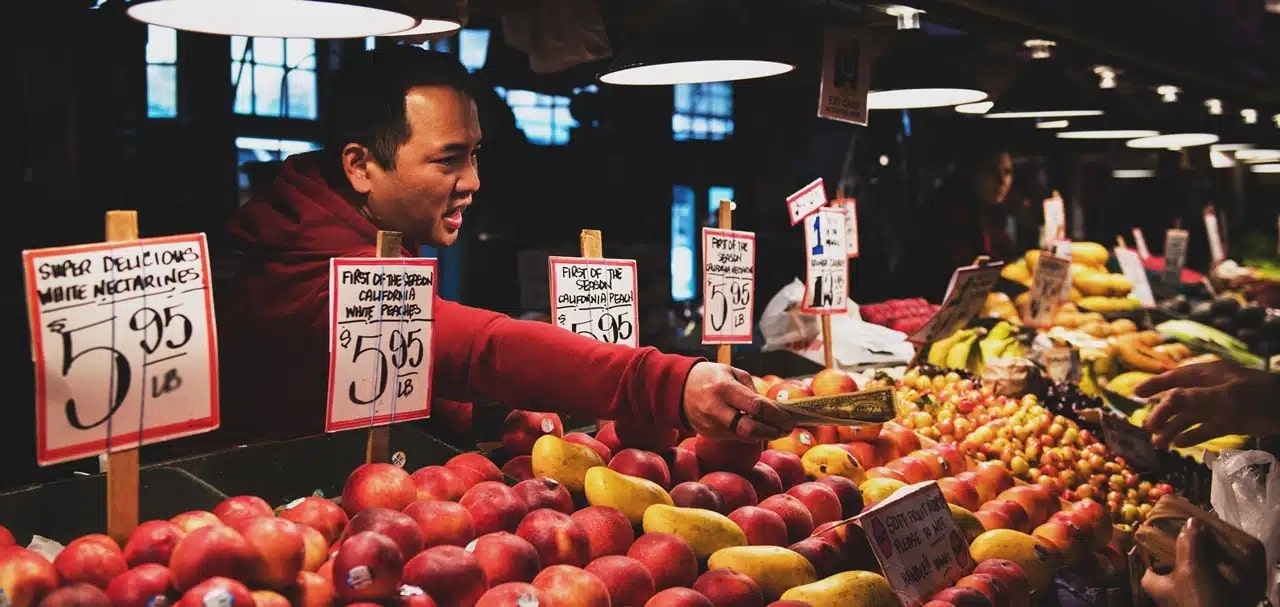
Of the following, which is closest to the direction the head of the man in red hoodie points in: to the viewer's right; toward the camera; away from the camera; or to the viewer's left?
to the viewer's right

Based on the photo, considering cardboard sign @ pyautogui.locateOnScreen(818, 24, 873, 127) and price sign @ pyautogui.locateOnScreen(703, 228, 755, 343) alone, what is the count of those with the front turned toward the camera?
2

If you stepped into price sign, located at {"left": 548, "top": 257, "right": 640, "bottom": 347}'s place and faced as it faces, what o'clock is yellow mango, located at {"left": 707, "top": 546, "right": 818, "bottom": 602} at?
The yellow mango is roughly at 11 o'clock from the price sign.

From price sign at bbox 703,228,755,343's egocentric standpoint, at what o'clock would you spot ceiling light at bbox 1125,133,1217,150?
The ceiling light is roughly at 7 o'clock from the price sign.

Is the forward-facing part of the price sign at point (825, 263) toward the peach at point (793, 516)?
yes

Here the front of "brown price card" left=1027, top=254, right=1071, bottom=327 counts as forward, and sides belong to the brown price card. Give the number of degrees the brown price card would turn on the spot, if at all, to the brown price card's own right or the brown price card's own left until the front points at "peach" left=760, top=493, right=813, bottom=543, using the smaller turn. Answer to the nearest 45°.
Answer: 0° — it already faces it
